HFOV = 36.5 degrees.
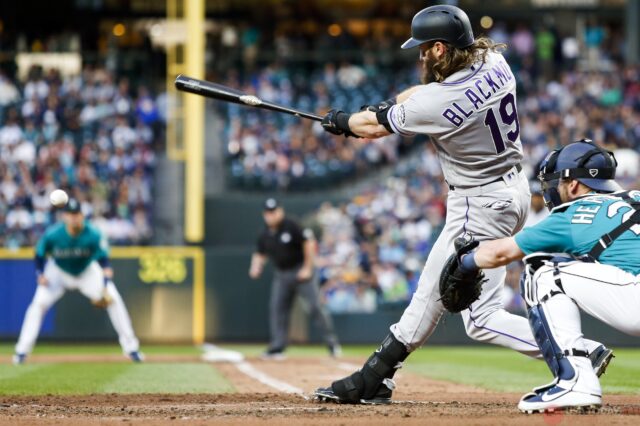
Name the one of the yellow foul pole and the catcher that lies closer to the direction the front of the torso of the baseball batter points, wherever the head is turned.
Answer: the yellow foul pole

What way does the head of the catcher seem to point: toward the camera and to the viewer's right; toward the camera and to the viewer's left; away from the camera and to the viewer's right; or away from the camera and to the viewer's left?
away from the camera and to the viewer's left

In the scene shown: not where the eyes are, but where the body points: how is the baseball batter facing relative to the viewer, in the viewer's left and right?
facing away from the viewer and to the left of the viewer

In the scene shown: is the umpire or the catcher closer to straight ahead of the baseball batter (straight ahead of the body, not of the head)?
the umpire

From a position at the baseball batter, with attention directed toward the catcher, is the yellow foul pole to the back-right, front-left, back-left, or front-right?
back-left
